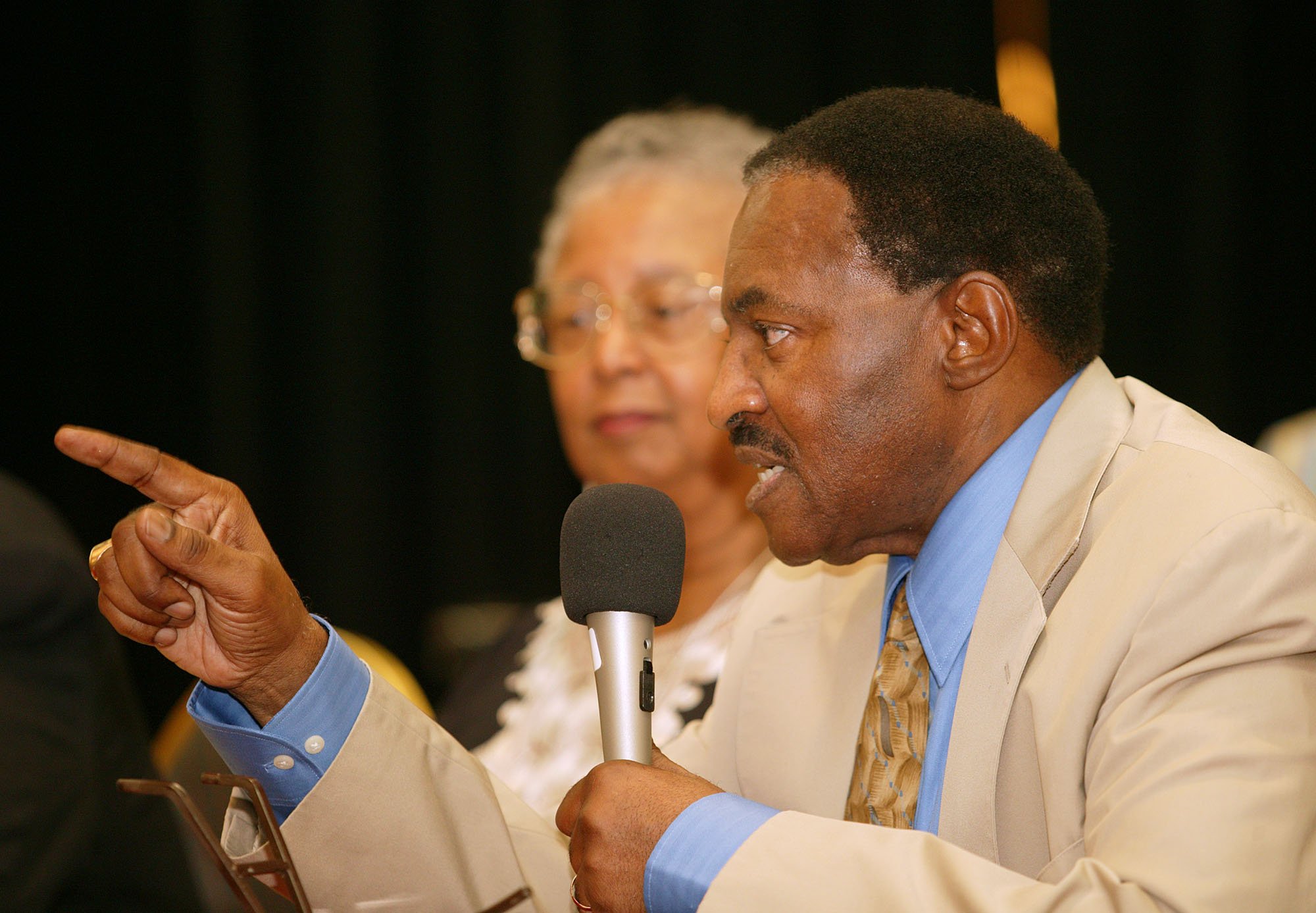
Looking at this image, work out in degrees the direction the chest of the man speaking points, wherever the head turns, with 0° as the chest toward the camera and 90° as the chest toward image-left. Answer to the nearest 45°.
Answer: approximately 45°

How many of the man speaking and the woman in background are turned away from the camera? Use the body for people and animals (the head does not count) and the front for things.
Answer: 0

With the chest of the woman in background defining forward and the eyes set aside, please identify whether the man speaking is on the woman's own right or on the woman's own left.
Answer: on the woman's own left

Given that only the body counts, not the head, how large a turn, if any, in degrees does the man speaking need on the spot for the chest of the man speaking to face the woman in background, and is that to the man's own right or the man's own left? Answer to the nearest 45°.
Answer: approximately 135° to the man's own right

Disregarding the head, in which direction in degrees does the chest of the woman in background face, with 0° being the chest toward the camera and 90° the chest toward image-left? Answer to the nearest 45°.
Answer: approximately 45°

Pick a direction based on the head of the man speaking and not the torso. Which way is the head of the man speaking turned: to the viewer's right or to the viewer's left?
to the viewer's left
